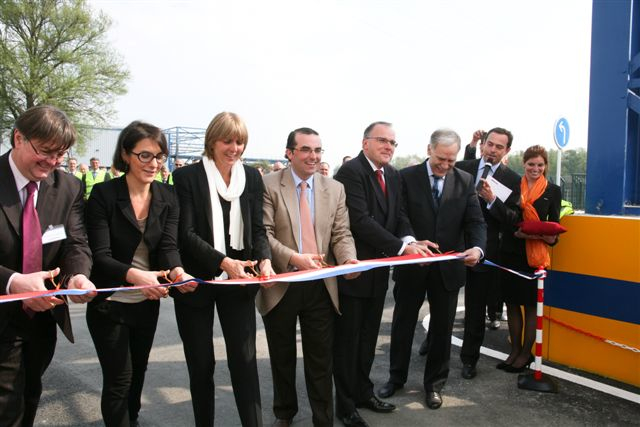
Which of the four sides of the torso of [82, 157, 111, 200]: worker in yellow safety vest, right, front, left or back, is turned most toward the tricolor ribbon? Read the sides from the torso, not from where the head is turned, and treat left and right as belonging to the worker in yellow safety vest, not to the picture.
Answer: front

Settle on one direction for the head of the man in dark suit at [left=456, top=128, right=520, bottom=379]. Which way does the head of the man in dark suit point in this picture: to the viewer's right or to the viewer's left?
to the viewer's left

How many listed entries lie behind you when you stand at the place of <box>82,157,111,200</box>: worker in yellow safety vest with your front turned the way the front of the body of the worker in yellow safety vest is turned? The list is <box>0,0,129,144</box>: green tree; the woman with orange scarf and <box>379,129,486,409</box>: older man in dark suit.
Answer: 1

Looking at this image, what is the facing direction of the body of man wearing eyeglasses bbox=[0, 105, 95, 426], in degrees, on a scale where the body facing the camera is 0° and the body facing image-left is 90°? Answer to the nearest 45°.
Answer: approximately 315°

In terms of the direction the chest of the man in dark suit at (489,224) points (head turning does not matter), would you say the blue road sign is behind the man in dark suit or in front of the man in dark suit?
behind

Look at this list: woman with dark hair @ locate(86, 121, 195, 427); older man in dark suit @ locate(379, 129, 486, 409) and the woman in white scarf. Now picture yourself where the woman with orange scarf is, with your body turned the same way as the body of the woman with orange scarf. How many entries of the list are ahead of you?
3

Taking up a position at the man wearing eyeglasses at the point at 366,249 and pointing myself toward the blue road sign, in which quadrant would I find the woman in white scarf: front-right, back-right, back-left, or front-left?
back-left

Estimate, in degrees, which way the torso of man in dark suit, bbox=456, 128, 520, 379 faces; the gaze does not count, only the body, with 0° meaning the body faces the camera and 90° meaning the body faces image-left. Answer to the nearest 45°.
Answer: approximately 45°

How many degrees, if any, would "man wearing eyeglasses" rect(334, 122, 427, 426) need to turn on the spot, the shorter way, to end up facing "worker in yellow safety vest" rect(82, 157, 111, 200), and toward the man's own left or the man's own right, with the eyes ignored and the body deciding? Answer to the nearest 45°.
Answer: approximately 180°

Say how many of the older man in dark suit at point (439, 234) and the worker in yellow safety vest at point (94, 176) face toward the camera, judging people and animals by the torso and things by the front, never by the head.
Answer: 2

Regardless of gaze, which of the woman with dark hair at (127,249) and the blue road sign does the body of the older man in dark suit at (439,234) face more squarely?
the woman with dark hair

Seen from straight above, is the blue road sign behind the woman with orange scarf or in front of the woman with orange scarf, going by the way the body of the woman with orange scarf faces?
behind

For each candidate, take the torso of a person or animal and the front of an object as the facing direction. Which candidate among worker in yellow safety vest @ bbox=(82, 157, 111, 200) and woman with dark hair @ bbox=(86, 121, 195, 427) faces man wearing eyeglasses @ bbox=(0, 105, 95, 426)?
the worker in yellow safety vest
